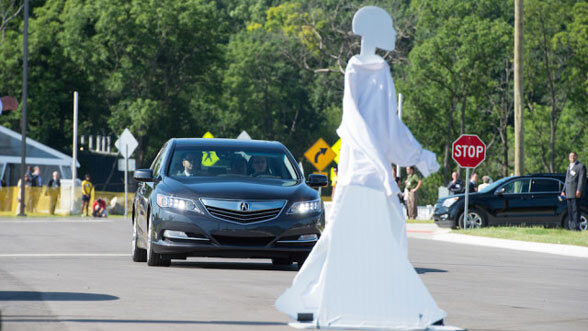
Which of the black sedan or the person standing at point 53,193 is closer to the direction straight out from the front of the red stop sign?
the black sedan

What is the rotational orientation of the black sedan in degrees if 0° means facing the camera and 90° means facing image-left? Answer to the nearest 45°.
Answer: approximately 0°

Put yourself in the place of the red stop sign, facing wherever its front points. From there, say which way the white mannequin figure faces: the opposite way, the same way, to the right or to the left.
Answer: to the left

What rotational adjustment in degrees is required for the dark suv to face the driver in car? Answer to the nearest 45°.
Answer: approximately 90° to its left

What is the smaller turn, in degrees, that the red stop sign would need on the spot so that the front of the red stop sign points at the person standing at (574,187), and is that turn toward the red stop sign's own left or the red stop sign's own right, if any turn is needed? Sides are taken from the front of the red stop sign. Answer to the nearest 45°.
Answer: approximately 45° to the red stop sign's own left

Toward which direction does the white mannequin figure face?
to the viewer's right

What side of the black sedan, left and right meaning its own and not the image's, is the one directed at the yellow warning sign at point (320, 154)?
back

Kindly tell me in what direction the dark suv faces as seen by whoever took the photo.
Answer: facing to the left of the viewer

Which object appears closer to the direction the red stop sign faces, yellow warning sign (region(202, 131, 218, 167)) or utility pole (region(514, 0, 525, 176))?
the yellow warning sign
